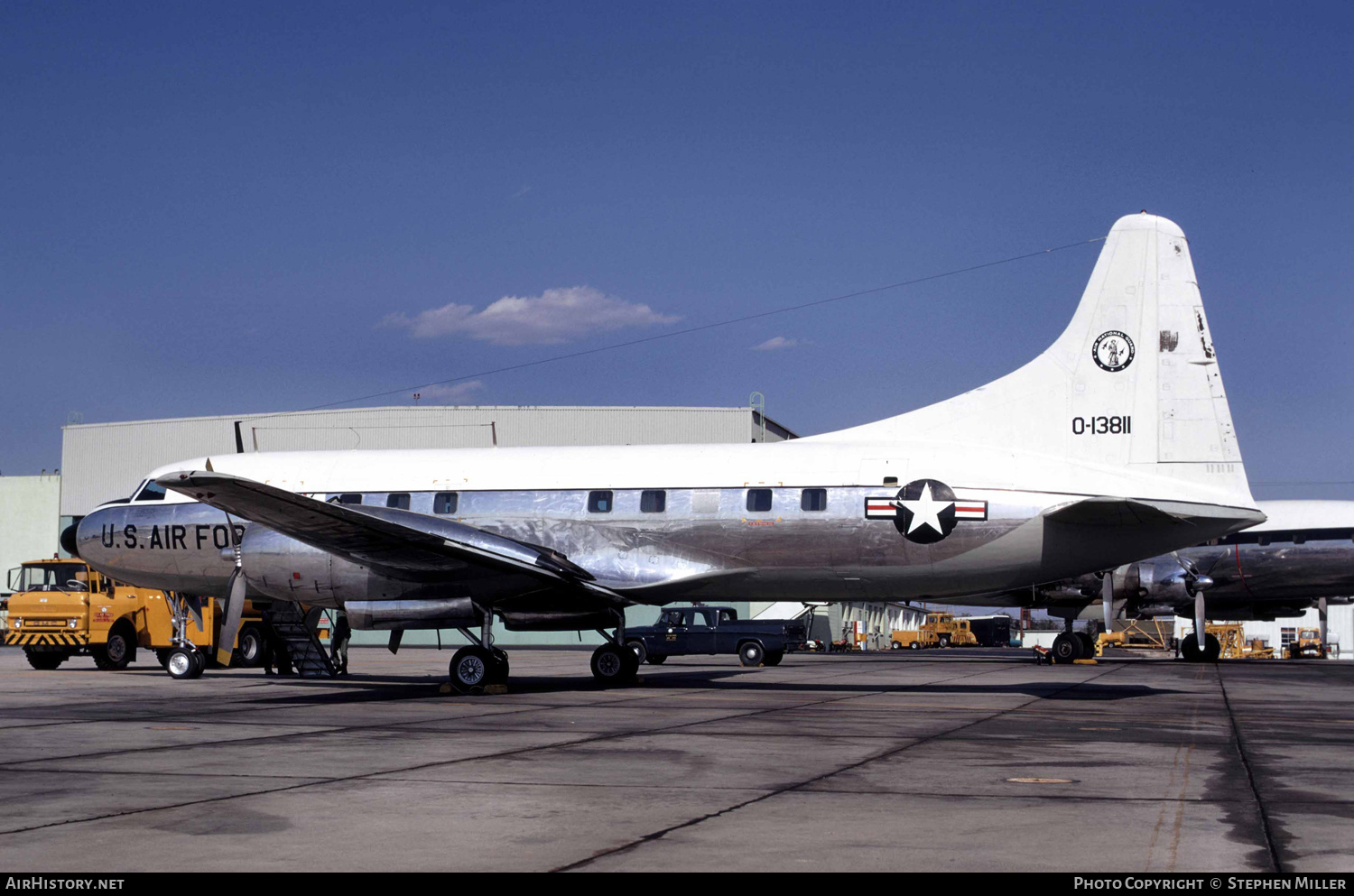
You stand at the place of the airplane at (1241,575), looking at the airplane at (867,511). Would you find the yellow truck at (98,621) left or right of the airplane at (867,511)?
right

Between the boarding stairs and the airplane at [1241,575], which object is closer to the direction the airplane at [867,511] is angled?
the boarding stairs

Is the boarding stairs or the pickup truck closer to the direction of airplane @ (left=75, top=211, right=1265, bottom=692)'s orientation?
the boarding stairs

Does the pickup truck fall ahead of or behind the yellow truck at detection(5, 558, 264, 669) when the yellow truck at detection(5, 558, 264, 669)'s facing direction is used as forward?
behind

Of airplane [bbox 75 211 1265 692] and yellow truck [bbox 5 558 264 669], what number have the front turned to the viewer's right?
0

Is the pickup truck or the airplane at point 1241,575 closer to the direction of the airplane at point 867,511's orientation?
the pickup truck

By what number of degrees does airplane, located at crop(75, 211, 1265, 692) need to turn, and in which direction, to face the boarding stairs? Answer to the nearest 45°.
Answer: approximately 45° to its right

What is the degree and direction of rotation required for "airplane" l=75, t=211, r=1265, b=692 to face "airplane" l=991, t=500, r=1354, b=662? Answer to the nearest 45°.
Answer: approximately 135° to its right

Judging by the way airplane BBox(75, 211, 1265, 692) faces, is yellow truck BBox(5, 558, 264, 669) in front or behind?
in front

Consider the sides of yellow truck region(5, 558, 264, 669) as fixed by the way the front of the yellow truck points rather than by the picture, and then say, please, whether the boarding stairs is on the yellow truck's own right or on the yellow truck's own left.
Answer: on the yellow truck's own left

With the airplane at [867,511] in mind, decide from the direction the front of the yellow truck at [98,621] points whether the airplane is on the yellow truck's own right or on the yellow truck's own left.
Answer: on the yellow truck's own left

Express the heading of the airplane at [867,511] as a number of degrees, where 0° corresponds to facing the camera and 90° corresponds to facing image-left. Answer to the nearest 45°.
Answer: approximately 90°

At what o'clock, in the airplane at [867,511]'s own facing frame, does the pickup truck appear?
The pickup truck is roughly at 3 o'clock from the airplane.

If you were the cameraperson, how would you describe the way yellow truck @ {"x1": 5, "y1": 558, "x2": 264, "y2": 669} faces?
facing the viewer and to the left of the viewer
